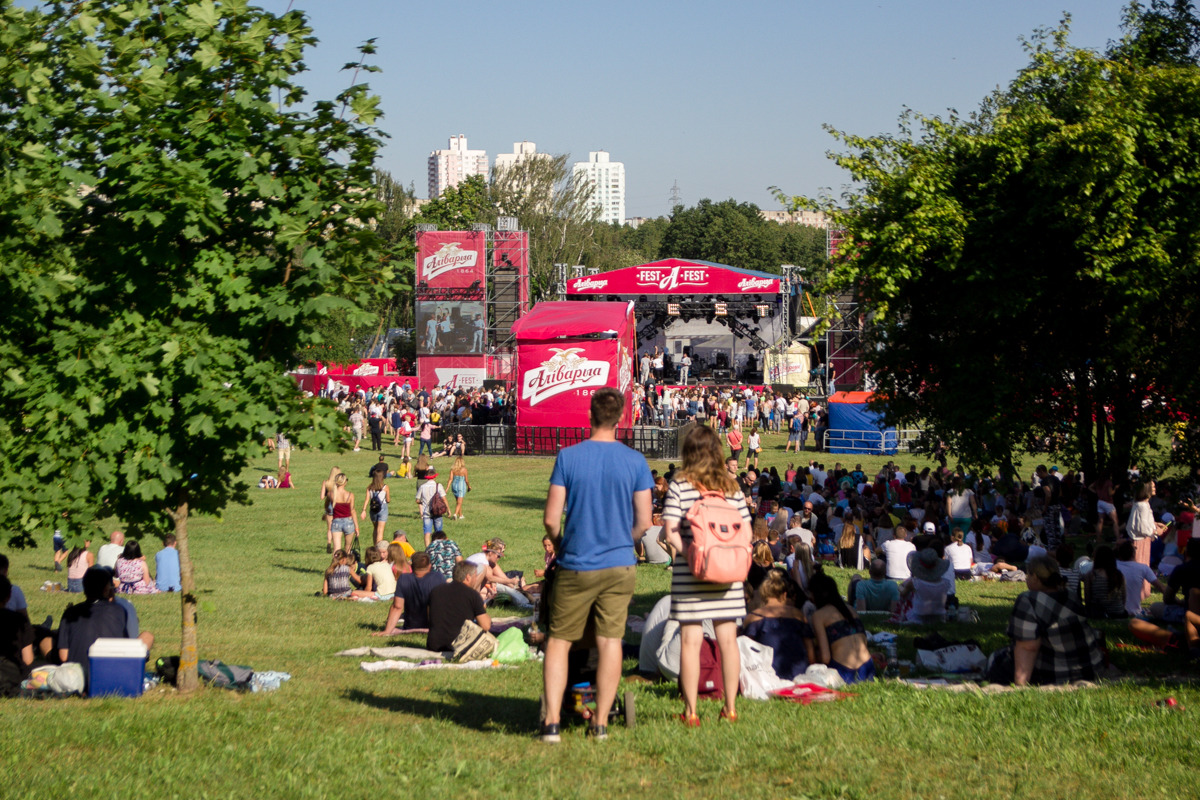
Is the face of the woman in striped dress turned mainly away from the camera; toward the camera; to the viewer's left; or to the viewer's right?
away from the camera

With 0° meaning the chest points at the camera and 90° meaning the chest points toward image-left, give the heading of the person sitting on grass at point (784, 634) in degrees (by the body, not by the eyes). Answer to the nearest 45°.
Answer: approximately 180°

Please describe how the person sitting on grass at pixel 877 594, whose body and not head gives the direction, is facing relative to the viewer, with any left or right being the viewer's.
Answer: facing away from the viewer

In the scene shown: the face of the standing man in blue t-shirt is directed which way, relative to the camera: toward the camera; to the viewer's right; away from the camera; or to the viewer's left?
away from the camera

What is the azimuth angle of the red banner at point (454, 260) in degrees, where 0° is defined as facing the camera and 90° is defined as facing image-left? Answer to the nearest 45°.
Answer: approximately 0°

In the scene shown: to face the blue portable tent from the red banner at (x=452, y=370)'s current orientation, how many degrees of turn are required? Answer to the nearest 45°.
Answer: approximately 45° to its left

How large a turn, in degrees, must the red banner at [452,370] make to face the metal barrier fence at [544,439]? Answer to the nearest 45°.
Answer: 0° — it already faces it

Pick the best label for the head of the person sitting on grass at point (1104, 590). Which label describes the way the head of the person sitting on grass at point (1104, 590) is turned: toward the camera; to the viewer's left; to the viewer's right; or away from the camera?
away from the camera

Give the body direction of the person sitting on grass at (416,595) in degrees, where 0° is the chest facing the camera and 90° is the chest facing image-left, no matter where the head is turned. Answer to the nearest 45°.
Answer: approximately 180°

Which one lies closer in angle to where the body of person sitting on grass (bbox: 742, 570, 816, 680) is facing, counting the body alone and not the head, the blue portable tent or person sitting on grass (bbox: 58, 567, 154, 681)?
the blue portable tent

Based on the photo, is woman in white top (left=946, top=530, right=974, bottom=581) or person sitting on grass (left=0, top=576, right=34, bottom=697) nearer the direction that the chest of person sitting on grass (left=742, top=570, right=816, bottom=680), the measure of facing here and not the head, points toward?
the woman in white top

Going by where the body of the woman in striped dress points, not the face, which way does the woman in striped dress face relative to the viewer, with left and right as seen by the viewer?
facing away from the viewer

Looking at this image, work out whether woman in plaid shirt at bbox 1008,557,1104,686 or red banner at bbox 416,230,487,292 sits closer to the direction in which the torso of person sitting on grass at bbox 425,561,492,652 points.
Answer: the red banner

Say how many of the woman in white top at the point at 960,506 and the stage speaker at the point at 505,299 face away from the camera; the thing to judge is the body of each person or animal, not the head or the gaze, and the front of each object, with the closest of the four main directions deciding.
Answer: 1

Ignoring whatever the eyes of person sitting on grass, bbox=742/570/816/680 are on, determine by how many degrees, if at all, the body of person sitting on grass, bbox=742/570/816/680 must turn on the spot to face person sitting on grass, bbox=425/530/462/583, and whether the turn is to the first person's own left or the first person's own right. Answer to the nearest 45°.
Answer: approximately 45° to the first person's own left

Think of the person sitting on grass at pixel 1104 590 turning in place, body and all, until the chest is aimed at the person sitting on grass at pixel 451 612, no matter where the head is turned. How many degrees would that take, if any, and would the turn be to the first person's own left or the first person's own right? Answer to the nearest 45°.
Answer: approximately 135° to the first person's own left
